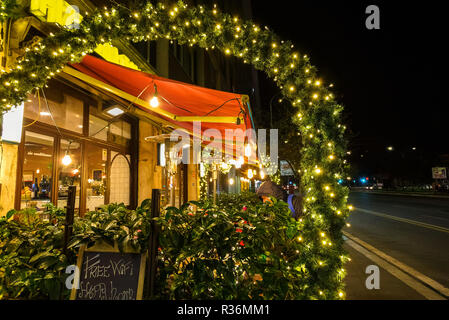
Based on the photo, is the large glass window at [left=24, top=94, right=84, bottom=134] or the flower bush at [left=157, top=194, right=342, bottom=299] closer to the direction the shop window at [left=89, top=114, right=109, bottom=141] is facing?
the flower bush

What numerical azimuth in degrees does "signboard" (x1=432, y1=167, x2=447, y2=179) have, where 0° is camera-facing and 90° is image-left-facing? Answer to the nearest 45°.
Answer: approximately 0°

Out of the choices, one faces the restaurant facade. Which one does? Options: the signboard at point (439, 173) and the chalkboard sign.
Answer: the signboard

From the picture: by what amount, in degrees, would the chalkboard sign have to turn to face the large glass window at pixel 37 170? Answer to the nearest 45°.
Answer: approximately 180°

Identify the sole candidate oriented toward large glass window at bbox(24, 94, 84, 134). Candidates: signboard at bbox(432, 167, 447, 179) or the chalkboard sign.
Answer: the signboard

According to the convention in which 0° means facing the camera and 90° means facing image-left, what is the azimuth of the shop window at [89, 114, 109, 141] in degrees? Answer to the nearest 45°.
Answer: approximately 315°

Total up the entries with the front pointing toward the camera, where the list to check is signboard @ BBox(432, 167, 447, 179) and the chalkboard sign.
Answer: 2

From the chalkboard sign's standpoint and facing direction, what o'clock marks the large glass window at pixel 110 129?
The large glass window is roughly at 6 o'clock from the chalkboard sign.

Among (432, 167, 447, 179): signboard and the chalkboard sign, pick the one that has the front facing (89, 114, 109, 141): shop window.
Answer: the signboard

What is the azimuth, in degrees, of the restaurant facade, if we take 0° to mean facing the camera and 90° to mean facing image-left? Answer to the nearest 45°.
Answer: approximately 315°
